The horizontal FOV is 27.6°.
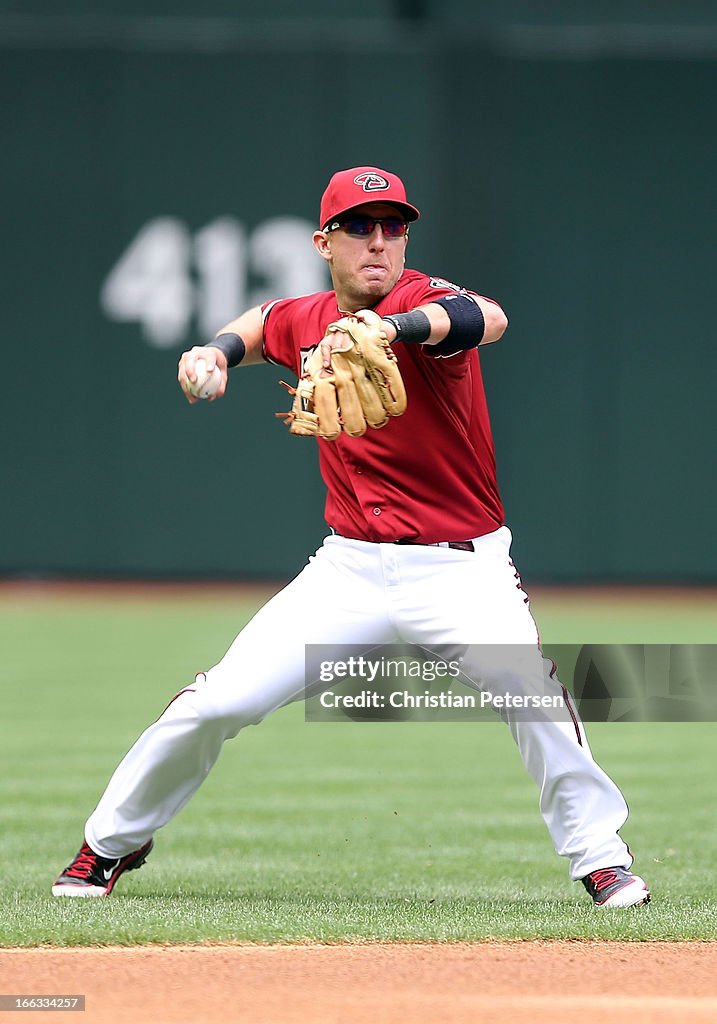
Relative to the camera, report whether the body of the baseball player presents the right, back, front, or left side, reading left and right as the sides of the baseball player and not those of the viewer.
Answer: front
